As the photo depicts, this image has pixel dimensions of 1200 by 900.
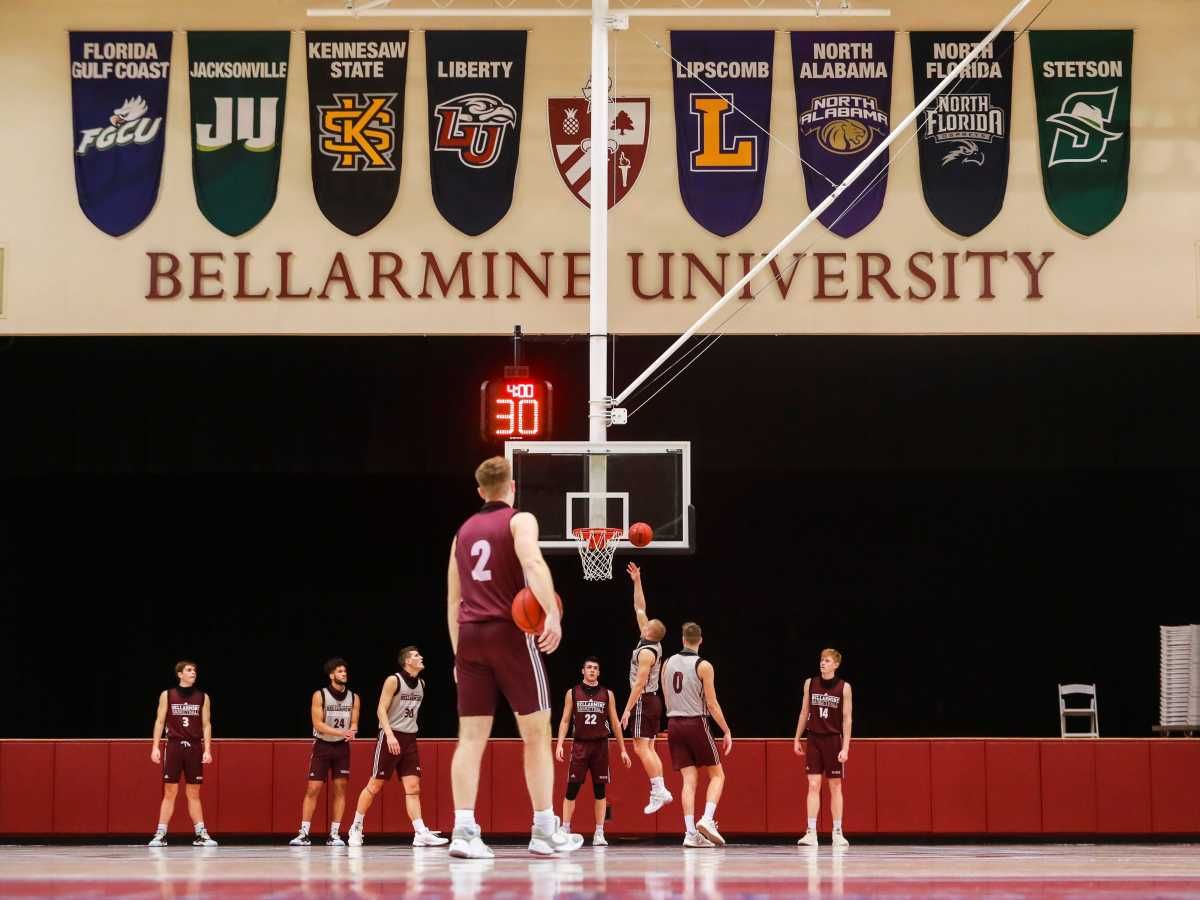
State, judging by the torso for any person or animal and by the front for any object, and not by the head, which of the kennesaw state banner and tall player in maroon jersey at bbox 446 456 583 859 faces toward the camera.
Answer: the kennesaw state banner

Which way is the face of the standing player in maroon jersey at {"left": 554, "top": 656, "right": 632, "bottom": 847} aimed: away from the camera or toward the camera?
toward the camera

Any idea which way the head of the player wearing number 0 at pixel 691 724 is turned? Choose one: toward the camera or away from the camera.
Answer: away from the camera

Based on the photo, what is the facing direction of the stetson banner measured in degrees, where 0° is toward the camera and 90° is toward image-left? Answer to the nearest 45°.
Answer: approximately 0°

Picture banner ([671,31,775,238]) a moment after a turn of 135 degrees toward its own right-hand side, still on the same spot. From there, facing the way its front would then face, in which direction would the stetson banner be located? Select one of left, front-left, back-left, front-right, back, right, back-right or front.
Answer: back-right

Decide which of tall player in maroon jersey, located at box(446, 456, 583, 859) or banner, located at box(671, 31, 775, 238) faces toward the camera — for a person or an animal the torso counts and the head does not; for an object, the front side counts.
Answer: the banner

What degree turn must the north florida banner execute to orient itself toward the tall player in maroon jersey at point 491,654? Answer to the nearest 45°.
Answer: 0° — it already faces them

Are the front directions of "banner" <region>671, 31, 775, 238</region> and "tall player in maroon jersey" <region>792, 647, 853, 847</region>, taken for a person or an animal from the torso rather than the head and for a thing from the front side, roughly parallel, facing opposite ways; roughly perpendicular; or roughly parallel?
roughly parallel

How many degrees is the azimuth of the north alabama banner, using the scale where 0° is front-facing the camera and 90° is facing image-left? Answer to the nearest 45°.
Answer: approximately 0°

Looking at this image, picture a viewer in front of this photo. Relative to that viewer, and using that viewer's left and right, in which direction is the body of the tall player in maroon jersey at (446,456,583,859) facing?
facing away from the viewer and to the right of the viewer

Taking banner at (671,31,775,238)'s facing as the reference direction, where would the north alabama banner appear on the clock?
The north alabama banner is roughly at 9 o'clock from the banner.

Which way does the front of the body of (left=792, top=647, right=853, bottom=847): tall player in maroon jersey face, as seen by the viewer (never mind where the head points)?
toward the camera

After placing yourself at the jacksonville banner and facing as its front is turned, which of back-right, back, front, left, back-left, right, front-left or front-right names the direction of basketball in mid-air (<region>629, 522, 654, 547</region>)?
front-left
